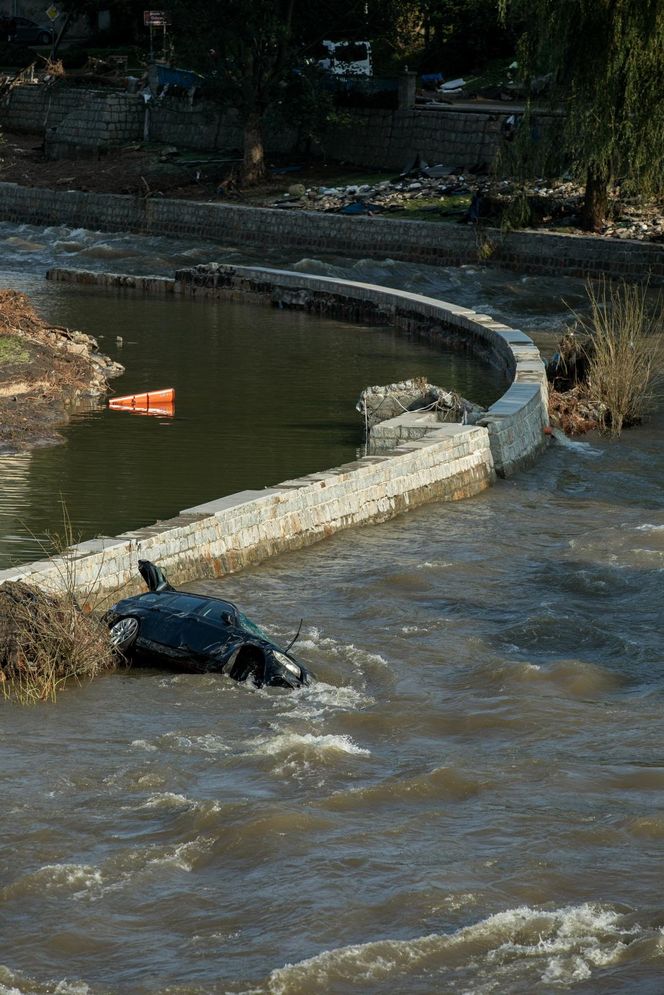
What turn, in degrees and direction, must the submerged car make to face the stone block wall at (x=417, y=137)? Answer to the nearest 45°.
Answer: approximately 135° to its left

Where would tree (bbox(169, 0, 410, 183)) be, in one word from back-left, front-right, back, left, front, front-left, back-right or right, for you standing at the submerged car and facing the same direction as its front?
back-left

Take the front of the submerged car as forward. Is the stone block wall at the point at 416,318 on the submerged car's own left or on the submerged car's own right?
on the submerged car's own left

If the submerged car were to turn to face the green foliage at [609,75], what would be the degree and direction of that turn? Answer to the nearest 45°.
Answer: approximately 135° to its left

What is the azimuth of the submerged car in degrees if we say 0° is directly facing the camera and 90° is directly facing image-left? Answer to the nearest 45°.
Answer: approximately 315°

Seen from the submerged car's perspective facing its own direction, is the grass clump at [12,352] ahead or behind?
behind

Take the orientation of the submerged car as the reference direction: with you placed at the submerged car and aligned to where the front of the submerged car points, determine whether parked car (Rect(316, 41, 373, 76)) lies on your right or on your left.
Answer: on your left

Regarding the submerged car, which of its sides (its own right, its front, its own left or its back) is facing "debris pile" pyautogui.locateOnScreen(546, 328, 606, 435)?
left
